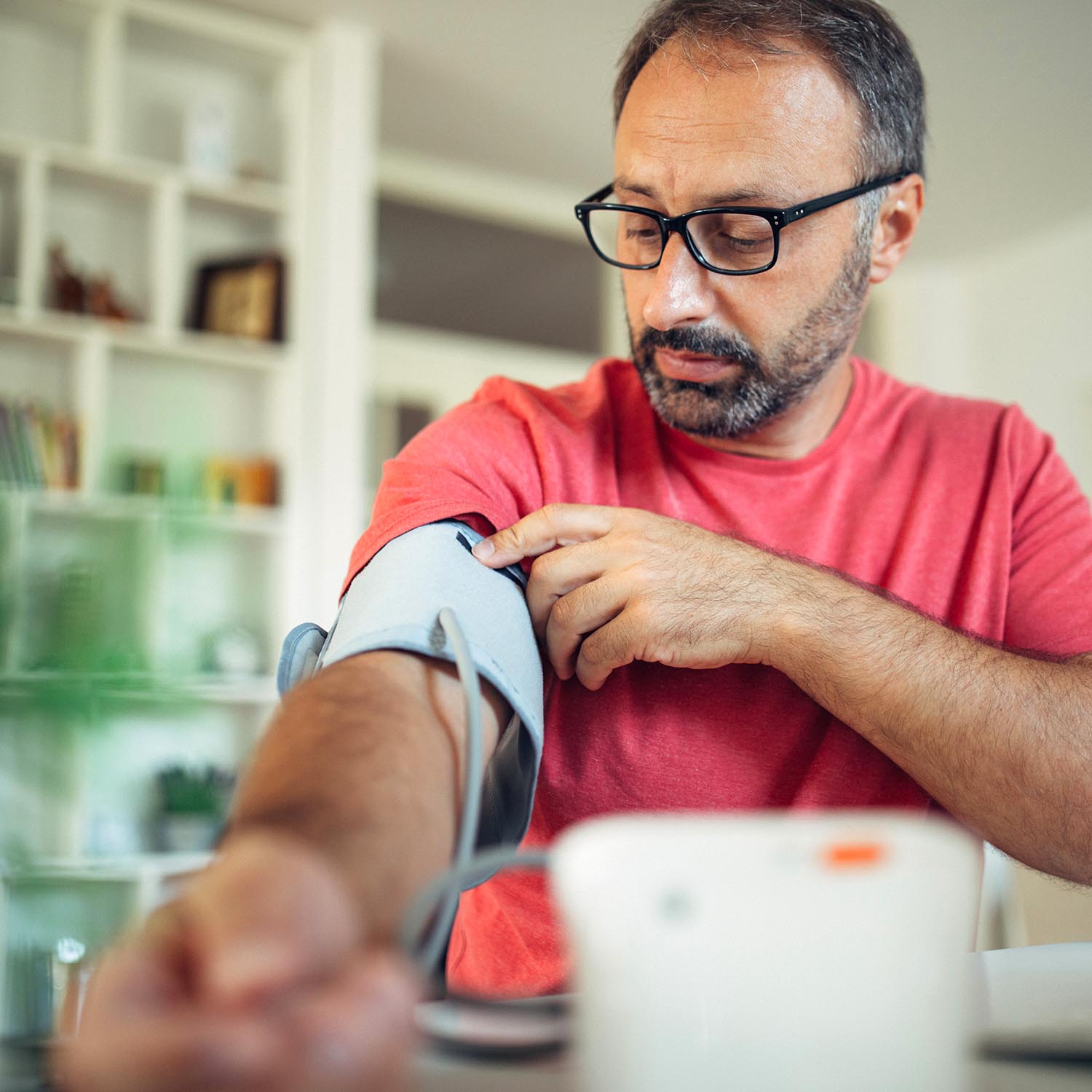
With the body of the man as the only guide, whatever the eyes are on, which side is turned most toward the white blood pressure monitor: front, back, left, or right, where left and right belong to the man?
front

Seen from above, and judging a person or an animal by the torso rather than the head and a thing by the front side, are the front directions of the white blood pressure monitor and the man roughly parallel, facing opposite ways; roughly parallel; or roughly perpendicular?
roughly parallel, facing opposite ways

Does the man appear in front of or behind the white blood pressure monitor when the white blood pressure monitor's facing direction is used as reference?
in front

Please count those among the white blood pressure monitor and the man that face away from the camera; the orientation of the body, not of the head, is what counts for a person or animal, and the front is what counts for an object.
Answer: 1

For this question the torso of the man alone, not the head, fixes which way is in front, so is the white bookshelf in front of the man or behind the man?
behind

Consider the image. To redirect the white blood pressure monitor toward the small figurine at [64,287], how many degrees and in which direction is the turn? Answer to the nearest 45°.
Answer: approximately 45° to its left

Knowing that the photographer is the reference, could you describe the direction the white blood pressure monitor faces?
facing away from the viewer

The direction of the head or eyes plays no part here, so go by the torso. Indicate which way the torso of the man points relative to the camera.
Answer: toward the camera

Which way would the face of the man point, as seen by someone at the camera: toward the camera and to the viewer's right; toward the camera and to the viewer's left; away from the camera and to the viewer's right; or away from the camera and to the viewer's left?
toward the camera and to the viewer's left

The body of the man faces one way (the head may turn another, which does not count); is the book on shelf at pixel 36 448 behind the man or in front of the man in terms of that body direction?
behind

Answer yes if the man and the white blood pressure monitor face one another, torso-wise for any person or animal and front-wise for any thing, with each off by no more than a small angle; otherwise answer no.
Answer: yes
